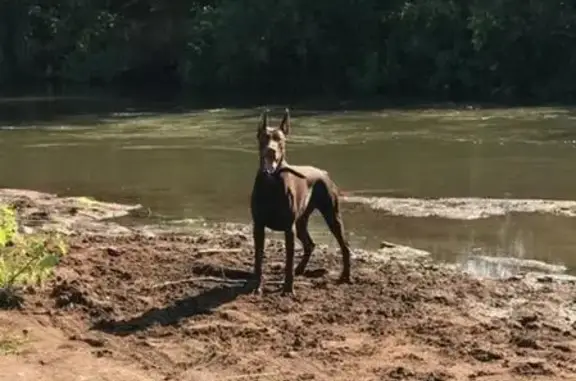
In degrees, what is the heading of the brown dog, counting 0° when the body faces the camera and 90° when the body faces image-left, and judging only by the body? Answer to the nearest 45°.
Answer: approximately 45°

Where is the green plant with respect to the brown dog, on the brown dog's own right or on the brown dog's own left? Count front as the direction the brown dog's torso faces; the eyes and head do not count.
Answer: on the brown dog's own right
